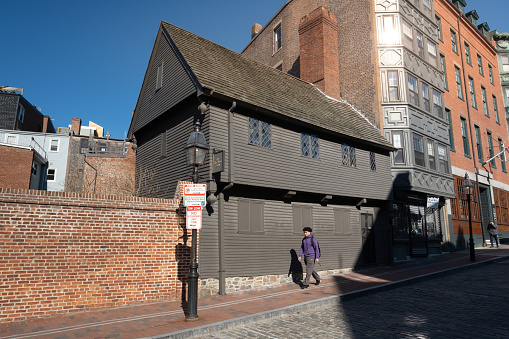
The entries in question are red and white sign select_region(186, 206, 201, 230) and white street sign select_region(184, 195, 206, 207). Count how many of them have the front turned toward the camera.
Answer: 2

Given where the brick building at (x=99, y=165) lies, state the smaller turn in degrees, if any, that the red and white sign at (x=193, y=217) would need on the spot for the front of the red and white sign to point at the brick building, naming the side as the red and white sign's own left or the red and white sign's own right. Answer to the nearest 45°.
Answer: approximately 180°

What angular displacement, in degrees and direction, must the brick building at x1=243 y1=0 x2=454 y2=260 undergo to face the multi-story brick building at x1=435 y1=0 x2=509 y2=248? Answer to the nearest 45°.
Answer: approximately 90° to its left

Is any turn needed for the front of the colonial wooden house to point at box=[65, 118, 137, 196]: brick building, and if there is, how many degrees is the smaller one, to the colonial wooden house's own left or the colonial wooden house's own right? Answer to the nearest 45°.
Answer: approximately 180°

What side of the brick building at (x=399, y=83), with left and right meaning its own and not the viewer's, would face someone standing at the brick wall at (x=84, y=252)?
right

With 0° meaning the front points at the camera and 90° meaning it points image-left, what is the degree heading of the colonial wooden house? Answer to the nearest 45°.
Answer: approximately 315°

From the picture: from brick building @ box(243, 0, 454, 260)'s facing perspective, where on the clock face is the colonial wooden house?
The colonial wooden house is roughly at 3 o'clock from the brick building.

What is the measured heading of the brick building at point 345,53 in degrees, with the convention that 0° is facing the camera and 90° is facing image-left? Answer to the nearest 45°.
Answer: approximately 315°

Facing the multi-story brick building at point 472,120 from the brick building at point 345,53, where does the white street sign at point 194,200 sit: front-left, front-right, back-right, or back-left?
back-right

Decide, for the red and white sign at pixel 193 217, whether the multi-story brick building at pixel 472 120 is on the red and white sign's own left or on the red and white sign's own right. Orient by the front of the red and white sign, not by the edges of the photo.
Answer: on the red and white sign's own left
